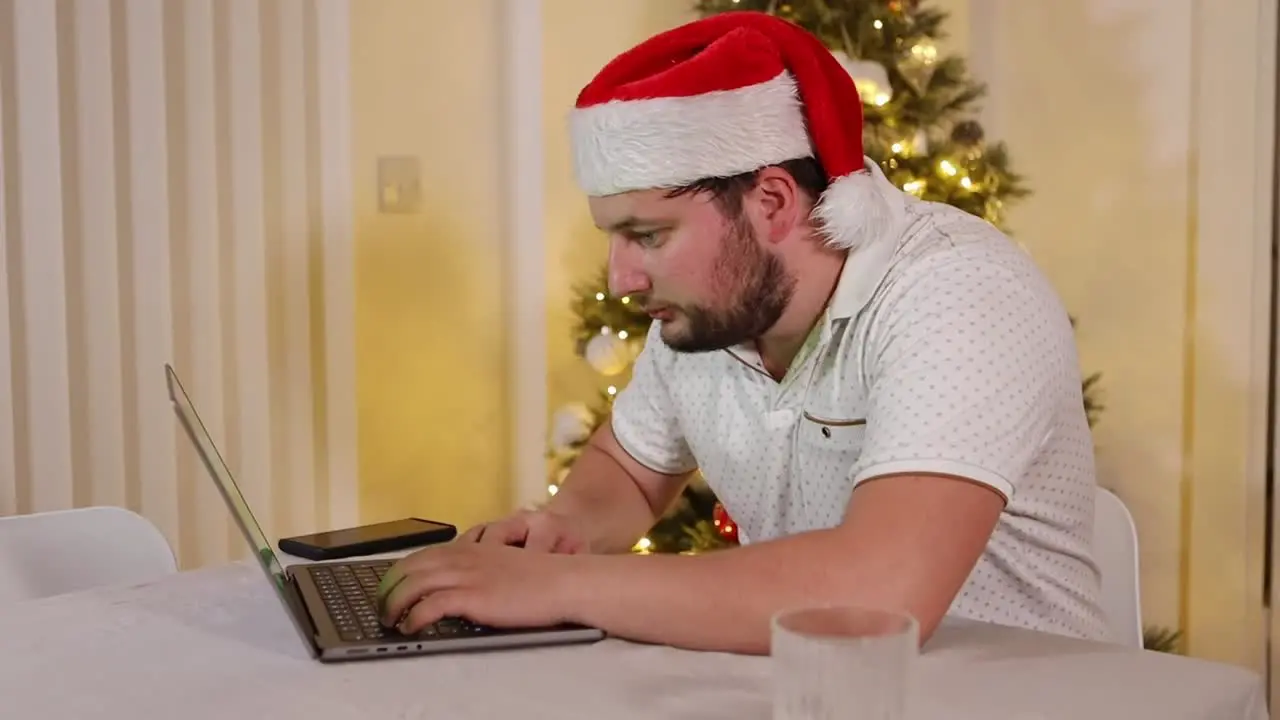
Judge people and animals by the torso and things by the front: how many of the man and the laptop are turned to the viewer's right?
1

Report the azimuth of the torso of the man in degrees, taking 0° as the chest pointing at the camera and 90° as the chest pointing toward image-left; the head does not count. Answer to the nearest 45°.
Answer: approximately 45°

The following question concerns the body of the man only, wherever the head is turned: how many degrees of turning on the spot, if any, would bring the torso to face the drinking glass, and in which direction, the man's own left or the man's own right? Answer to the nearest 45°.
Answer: approximately 45° to the man's own left

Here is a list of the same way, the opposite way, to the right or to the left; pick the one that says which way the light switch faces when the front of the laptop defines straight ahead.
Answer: to the right

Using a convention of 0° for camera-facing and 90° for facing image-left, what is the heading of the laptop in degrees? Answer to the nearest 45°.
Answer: approximately 270°

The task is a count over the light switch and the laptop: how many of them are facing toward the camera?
1

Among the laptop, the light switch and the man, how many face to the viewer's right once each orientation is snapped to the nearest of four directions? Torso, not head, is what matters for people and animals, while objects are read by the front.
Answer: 1

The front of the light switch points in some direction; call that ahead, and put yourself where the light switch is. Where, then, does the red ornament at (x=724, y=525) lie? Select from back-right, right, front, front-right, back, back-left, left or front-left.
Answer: front-left

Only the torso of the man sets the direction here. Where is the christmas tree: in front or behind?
behind

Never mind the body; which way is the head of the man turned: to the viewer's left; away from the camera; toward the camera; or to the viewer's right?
to the viewer's left
